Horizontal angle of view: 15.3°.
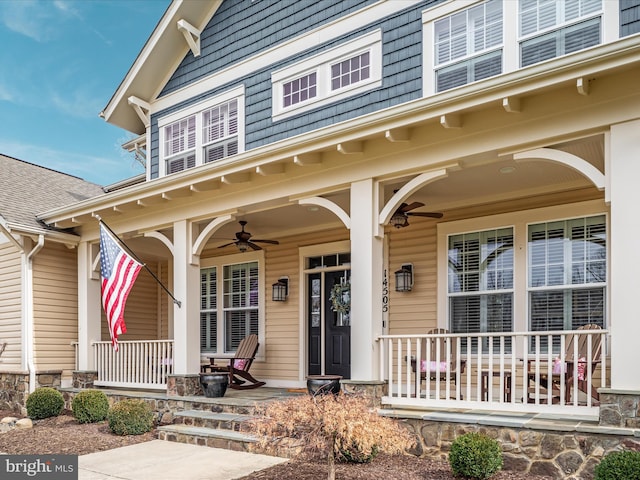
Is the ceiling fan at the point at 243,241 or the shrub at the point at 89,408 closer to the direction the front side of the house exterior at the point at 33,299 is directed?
the shrub

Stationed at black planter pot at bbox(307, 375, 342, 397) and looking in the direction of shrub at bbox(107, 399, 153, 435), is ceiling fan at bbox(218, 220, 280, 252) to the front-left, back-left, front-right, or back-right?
front-right

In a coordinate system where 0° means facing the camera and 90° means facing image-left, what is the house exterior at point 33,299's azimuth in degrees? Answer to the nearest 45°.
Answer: approximately 45°

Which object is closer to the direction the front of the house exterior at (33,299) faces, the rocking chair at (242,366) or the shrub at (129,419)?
the shrub

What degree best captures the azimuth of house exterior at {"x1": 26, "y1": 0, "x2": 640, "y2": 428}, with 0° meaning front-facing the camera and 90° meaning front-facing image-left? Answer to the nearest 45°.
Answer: approximately 45°

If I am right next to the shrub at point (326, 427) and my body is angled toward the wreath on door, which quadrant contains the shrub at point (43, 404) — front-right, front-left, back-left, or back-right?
front-left

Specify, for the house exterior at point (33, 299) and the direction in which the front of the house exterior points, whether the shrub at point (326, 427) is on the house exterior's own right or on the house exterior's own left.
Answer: on the house exterior's own left
